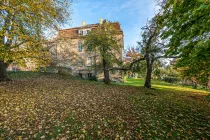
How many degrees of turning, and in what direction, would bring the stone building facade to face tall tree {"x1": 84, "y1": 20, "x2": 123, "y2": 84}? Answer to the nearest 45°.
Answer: approximately 45° to its left

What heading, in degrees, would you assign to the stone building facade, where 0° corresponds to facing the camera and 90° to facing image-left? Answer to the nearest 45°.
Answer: approximately 0°

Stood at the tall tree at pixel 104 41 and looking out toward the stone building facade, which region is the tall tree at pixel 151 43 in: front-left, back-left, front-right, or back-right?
back-right

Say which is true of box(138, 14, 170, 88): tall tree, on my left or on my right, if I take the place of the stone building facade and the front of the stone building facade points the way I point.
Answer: on my left

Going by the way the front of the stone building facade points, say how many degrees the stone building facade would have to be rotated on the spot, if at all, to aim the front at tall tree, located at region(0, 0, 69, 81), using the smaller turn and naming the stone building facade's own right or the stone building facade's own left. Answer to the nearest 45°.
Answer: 0° — it already faces it
